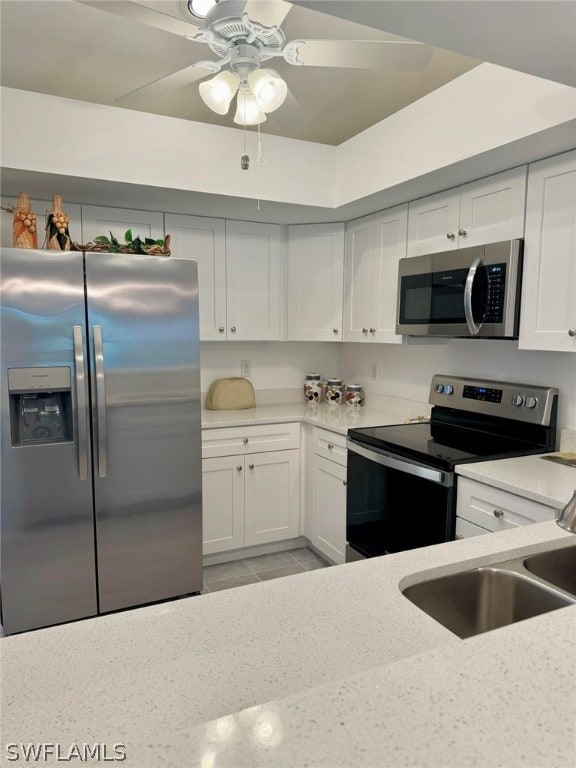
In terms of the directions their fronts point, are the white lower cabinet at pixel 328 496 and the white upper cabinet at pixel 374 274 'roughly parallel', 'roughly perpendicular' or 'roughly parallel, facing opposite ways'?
roughly parallel

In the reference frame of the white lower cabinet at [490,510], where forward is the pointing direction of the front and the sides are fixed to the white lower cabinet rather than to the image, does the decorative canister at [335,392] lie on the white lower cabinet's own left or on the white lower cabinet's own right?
on the white lower cabinet's own right

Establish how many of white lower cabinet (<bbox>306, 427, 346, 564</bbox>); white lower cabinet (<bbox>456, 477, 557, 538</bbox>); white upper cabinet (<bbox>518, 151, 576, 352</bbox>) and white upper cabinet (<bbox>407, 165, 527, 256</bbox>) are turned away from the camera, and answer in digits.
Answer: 0

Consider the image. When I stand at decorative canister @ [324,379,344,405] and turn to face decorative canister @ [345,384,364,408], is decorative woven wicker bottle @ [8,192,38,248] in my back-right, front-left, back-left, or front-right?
back-right

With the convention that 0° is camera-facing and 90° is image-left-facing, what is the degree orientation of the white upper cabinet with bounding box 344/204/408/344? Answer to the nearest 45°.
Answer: approximately 45°

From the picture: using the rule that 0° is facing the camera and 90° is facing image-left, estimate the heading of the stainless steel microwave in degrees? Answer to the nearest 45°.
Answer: approximately 45°

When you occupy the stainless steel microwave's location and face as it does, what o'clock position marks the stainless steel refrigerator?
The stainless steel refrigerator is roughly at 1 o'clock from the stainless steel microwave.

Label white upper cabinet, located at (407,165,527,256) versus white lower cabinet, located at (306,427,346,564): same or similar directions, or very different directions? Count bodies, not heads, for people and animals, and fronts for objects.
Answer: same or similar directions

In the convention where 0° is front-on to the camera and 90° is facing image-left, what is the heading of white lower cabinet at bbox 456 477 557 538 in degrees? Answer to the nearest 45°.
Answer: approximately 45°

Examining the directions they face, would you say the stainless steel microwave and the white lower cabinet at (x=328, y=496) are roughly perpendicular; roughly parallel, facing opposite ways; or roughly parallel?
roughly parallel

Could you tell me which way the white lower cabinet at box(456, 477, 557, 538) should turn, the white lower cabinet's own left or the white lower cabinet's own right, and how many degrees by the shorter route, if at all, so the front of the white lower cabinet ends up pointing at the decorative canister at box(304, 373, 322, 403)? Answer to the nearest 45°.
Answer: approximately 90° to the white lower cabinet's own right

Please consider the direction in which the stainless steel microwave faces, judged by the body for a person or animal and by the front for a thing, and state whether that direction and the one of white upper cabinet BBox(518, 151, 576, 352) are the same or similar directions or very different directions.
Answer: same or similar directions

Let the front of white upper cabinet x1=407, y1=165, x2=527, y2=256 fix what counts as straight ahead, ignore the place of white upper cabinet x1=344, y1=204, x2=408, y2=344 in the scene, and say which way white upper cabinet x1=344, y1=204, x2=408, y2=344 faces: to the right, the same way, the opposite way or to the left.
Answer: the same way

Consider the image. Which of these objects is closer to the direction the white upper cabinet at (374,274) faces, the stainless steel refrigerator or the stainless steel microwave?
the stainless steel refrigerator
